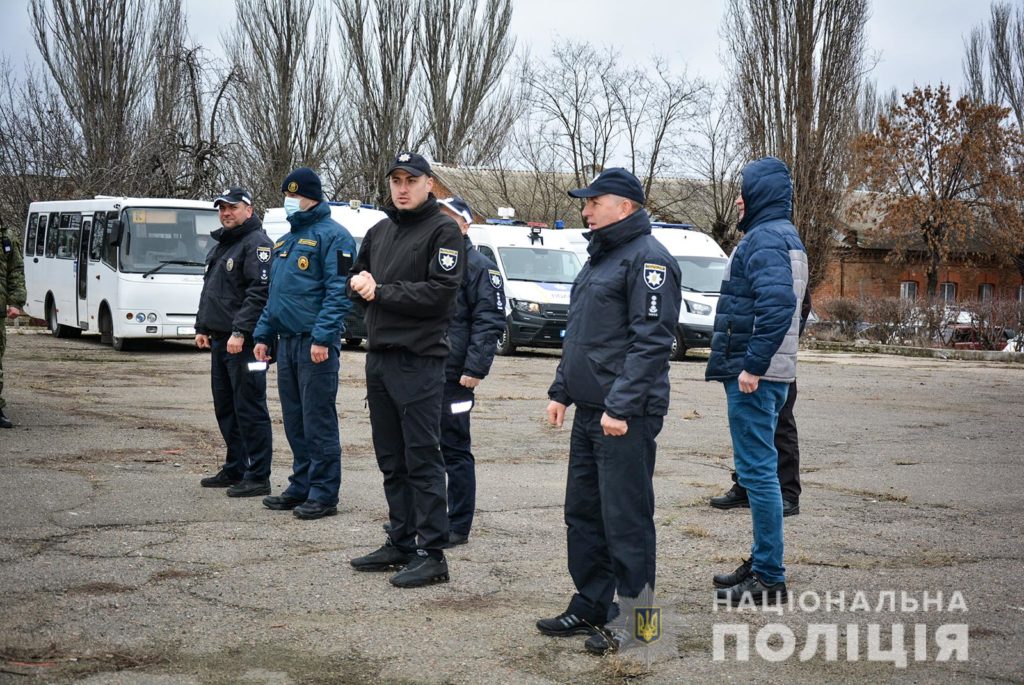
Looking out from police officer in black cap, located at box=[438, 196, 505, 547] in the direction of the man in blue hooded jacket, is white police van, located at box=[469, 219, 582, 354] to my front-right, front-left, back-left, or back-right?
back-left

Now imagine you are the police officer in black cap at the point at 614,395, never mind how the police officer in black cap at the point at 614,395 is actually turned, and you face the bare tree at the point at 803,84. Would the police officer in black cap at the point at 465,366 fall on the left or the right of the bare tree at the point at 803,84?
left

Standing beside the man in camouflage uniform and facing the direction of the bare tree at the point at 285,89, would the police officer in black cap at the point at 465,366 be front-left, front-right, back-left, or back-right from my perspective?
back-right

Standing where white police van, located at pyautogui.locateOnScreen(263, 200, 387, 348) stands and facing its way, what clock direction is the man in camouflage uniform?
The man in camouflage uniform is roughly at 2 o'clock from the white police van.

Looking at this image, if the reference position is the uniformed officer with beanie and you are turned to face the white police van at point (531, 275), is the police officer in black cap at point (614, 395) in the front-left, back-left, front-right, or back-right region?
back-right

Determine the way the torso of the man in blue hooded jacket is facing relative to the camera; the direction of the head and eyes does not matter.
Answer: to the viewer's left

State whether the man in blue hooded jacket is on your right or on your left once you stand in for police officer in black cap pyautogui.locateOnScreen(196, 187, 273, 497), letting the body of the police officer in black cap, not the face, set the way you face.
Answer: on your left
